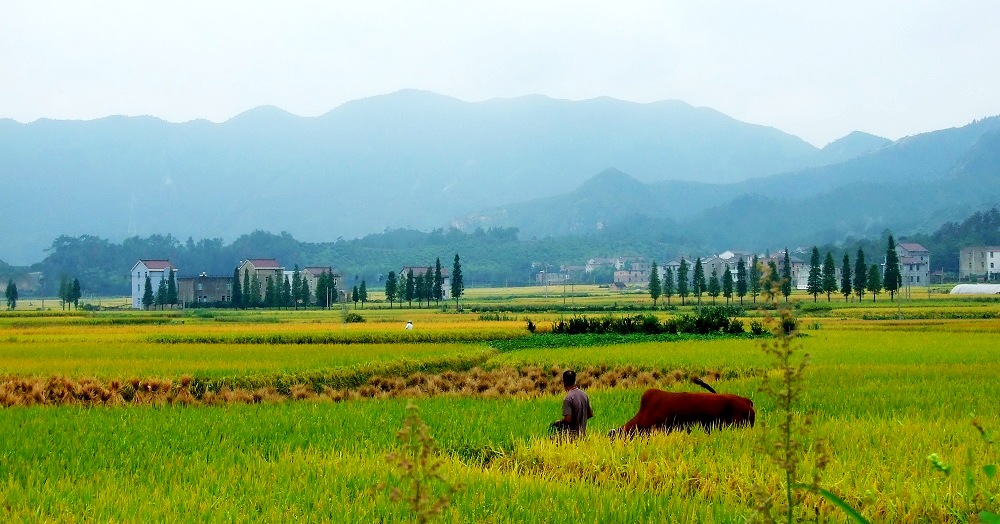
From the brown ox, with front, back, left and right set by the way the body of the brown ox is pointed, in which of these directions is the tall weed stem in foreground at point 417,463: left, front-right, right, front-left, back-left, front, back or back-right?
left

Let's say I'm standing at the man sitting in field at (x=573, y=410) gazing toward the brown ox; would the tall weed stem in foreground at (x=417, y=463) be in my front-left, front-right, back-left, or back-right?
back-right

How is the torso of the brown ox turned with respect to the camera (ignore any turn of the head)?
to the viewer's left

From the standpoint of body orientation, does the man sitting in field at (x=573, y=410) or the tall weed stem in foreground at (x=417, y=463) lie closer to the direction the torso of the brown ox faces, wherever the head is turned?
the man sitting in field

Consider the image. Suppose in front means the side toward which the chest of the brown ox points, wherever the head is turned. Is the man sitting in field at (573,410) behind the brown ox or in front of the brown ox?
in front
